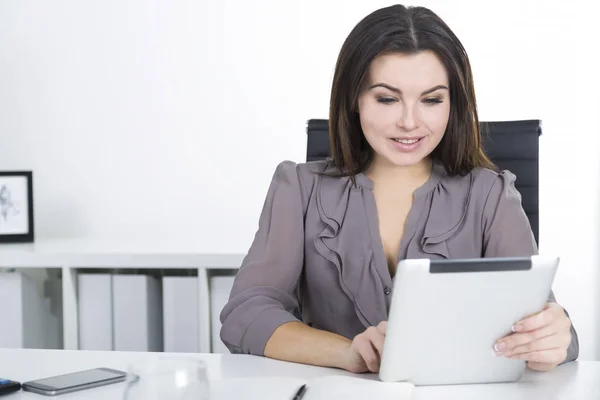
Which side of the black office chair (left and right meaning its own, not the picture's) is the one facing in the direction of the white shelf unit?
right

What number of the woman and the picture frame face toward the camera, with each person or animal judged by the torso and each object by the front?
2

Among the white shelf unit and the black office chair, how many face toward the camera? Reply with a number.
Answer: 2

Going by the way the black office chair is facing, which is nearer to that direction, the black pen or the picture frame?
the black pen

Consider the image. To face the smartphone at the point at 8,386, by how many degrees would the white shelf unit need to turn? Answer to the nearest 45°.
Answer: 0° — it already faces it

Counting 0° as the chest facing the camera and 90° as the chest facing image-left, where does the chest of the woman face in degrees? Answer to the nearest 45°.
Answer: approximately 0°

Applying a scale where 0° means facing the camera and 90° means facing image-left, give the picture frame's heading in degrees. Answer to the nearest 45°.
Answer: approximately 0°

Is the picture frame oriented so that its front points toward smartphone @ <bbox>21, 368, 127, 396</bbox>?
yes

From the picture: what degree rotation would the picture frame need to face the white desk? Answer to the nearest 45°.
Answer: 0° — it already faces it
